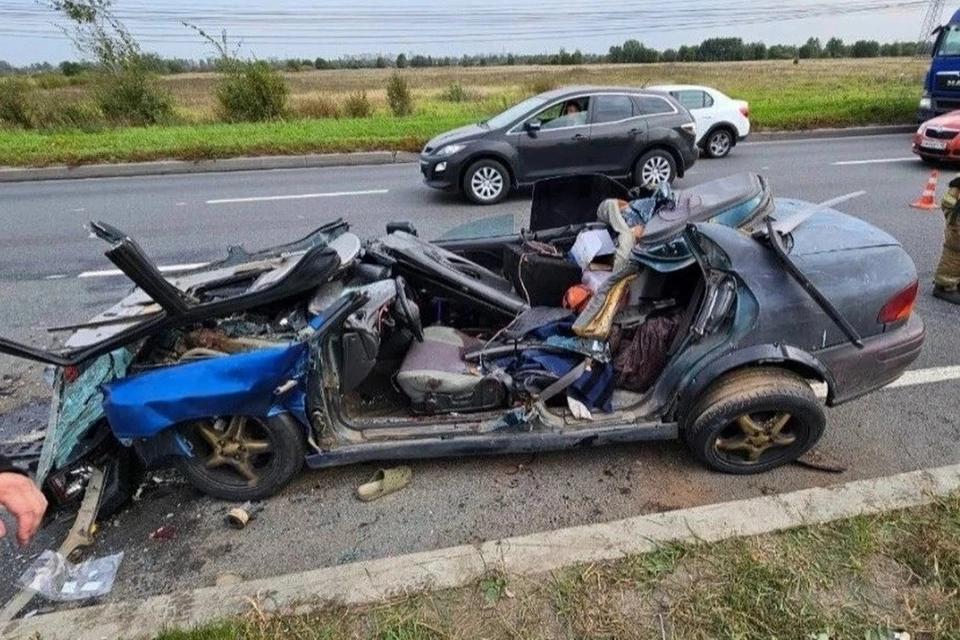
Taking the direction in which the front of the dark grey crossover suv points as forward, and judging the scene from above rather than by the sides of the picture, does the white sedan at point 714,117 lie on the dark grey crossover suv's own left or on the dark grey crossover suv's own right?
on the dark grey crossover suv's own right

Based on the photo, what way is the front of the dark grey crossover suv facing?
to the viewer's left

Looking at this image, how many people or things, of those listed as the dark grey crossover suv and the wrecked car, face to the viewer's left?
2

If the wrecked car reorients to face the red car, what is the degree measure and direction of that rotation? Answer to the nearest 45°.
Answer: approximately 135° to its right

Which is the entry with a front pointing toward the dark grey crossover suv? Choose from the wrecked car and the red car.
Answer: the red car

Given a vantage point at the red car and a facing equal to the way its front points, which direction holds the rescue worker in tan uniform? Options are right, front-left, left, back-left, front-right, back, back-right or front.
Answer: front-left

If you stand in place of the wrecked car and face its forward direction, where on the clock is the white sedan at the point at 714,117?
The white sedan is roughly at 4 o'clock from the wrecked car.

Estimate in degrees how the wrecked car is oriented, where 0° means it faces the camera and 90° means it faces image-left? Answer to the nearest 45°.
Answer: approximately 90°

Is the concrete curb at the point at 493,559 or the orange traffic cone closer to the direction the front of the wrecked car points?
the concrete curb

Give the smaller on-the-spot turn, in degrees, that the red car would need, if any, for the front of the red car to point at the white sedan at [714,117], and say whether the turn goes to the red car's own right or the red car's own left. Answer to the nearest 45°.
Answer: approximately 45° to the red car's own right

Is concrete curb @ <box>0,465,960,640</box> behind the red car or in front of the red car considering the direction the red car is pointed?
in front
